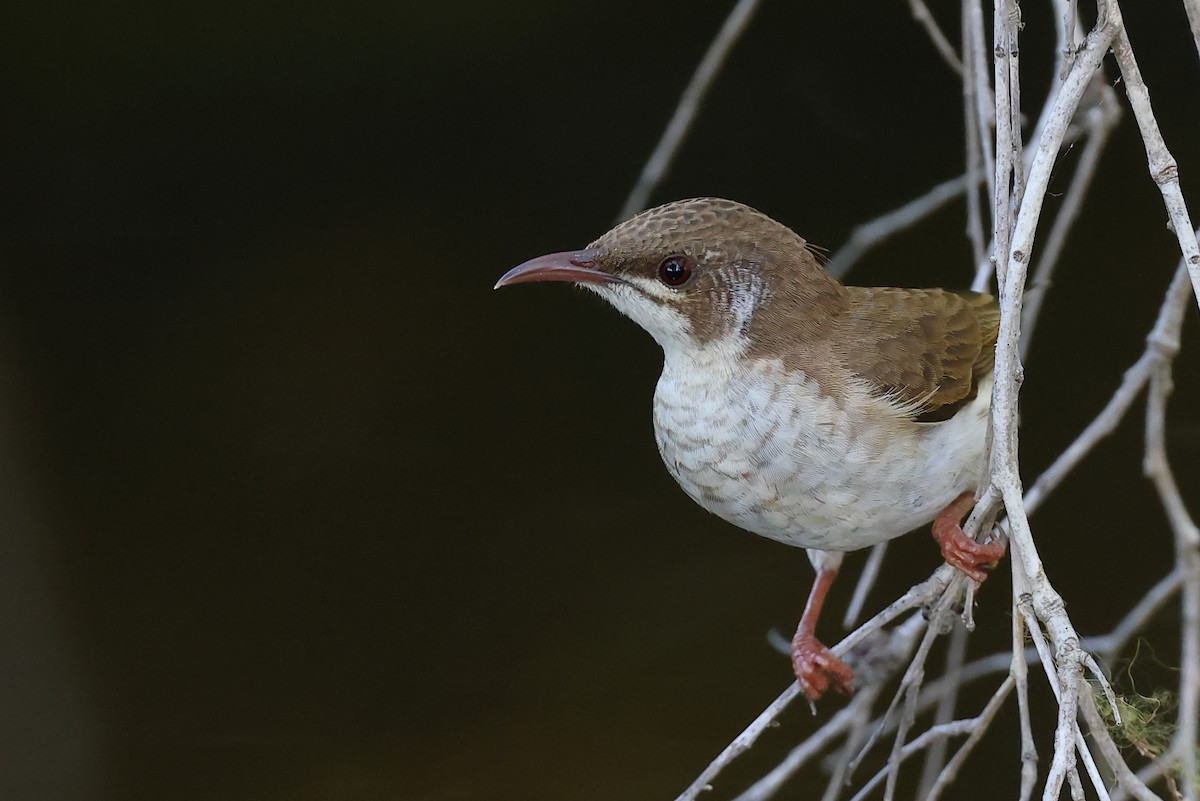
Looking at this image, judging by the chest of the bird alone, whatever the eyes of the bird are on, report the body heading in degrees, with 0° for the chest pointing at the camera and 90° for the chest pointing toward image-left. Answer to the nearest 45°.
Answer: approximately 45°

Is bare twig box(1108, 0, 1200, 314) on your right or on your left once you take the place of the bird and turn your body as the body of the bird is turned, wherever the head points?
on your left
